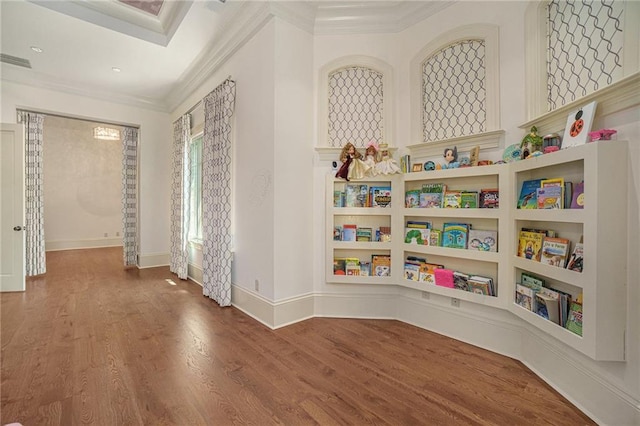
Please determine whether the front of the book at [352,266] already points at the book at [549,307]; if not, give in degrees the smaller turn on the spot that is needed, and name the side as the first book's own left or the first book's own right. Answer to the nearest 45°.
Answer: approximately 45° to the first book's own left

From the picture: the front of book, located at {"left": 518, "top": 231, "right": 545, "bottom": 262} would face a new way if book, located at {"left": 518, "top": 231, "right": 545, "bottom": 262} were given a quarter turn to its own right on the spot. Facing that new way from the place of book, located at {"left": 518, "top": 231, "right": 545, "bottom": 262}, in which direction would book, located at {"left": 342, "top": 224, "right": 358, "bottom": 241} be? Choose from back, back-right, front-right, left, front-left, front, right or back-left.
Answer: front-left

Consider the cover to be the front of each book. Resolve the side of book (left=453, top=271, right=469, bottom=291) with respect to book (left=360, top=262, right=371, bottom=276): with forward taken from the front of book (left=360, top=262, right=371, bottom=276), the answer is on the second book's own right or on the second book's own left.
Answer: on the second book's own left

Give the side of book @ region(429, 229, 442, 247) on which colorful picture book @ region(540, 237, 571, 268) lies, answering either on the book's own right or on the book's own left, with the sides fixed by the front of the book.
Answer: on the book's own left

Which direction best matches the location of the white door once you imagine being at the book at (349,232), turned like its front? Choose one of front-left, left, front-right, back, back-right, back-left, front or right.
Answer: right

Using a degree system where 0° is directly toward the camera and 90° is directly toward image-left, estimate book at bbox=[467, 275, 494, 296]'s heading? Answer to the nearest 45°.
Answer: approximately 45°

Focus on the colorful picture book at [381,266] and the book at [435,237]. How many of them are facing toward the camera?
2

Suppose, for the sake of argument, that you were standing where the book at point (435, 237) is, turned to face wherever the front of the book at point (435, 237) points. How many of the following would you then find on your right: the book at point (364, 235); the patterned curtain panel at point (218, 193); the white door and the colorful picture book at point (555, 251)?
3

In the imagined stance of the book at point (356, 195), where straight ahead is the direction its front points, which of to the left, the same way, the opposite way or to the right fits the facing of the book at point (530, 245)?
to the right

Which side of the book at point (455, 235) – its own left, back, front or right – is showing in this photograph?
front

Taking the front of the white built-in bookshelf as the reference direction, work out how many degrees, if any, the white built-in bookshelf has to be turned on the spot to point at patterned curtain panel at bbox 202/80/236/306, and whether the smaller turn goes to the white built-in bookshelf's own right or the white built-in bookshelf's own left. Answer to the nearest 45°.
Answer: approximately 45° to the white built-in bookshelf's own right

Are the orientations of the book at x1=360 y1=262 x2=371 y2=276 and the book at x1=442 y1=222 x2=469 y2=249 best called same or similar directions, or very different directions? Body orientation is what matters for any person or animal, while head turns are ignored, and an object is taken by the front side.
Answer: same or similar directions

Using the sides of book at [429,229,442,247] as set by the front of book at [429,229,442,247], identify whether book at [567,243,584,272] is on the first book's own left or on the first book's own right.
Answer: on the first book's own left

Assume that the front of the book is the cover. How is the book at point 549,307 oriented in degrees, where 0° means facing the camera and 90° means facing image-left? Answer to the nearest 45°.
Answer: approximately 45°

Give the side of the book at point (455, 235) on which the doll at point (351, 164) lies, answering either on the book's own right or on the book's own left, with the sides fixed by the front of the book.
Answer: on the book's own right

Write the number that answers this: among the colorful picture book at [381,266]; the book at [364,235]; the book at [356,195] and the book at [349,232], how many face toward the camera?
4

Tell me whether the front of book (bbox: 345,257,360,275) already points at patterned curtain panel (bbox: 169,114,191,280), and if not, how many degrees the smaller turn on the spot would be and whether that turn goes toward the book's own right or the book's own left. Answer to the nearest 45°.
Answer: approximately 135° to the book's own right
